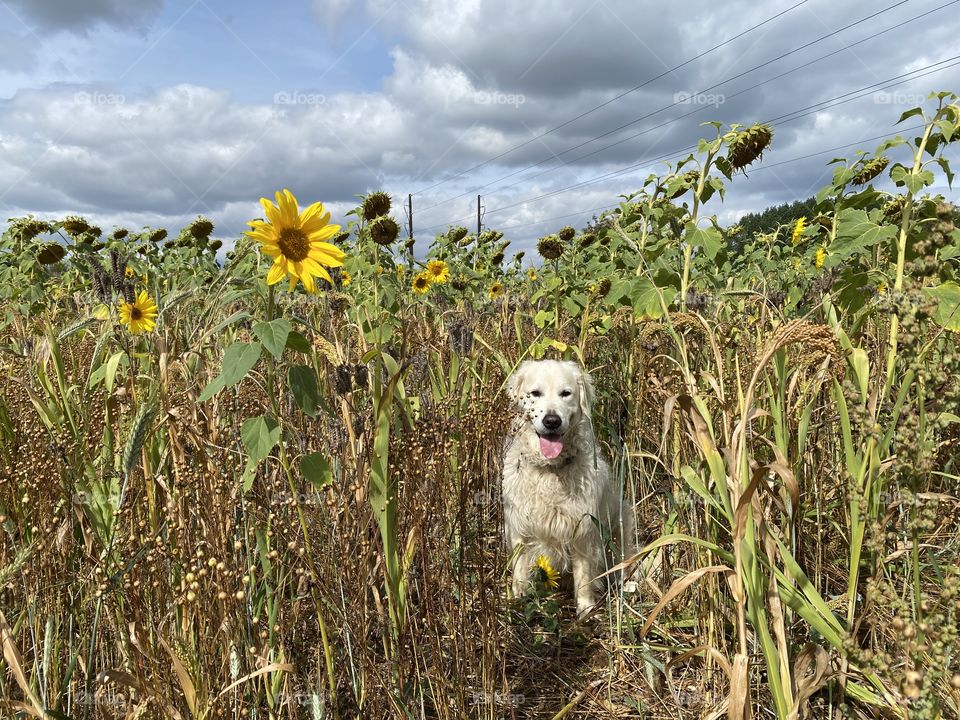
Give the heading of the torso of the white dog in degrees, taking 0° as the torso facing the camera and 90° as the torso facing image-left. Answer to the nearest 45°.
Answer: approximately 0°

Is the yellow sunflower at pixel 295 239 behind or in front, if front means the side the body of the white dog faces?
in front

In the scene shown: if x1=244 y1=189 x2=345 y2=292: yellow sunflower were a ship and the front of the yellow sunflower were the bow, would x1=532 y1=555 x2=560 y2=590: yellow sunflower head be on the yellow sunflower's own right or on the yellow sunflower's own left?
on the yellow sunflower's own left

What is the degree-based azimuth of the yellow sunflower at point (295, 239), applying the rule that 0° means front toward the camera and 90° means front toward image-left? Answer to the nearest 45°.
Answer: approximately 0°

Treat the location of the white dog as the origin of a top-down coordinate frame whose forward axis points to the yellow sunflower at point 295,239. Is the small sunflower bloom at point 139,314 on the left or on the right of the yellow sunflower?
right

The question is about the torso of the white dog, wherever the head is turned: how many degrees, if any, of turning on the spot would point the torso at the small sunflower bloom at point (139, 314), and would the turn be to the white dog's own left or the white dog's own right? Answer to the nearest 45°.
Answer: approximately 90° to the white dog's own right

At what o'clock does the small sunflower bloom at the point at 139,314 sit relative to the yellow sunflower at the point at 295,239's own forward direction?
The small sunflower bloom is roughly at 5 o'clock from the yellow sunflower.

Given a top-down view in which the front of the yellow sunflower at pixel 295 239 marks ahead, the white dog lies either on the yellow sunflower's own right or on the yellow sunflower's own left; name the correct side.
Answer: on the yellow sunflower's own left

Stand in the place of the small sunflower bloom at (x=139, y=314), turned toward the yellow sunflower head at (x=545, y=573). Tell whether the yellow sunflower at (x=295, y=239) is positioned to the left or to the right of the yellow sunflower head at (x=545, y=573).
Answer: right

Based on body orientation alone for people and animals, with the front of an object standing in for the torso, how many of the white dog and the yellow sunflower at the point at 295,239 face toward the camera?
2
